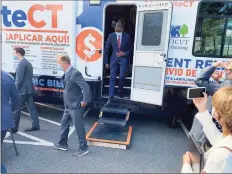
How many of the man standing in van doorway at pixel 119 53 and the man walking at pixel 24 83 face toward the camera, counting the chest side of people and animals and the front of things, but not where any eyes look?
1

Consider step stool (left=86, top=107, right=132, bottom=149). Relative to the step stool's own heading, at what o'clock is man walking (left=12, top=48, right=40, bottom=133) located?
The man walking is roughly at 3 o'clock from the step stool.

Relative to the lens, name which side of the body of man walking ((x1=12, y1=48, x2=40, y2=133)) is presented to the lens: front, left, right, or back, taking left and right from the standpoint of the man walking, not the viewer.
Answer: left

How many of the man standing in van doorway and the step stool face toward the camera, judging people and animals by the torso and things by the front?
2
